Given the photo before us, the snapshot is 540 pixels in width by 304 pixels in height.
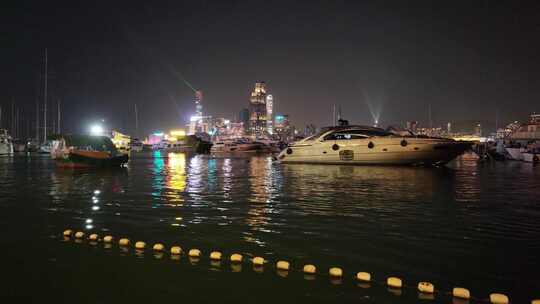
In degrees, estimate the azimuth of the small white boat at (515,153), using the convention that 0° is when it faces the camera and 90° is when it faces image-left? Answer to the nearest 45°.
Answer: approximately 90°

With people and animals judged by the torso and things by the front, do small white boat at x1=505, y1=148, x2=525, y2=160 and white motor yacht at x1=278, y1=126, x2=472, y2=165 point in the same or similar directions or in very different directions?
very different directions

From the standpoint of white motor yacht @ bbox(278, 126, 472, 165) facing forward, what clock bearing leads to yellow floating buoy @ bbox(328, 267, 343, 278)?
The yellow floating buoy is roughly at 3 o'clock from the white motor yacht.

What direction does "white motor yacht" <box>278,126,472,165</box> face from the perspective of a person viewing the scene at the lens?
facing to the right of the viewer

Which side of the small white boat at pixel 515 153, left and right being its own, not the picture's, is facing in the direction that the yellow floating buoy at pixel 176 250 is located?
left

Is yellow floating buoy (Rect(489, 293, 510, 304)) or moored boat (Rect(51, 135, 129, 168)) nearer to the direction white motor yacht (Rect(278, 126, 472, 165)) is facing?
the yellow floating buoy

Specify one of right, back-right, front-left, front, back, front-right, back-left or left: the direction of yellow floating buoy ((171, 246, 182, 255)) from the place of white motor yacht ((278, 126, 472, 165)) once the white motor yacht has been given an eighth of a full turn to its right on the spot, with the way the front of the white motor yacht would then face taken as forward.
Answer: front-right

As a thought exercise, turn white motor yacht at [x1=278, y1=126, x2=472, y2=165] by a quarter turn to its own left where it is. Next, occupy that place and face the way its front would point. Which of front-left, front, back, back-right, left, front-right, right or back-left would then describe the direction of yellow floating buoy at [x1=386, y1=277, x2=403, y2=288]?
back
